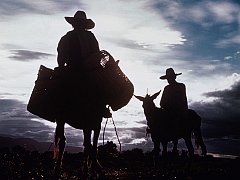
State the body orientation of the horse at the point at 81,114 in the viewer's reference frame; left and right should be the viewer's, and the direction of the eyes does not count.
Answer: facing the viewer and to the right of the viewer

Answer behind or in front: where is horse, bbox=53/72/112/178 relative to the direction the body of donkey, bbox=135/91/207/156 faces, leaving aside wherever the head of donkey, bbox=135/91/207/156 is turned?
in front

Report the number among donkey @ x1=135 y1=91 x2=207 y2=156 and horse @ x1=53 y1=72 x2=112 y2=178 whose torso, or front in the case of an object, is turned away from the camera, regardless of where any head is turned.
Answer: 0

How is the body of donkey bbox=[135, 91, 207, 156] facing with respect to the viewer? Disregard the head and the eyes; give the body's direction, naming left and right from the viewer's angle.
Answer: facing the viewer and to the left of the viewer

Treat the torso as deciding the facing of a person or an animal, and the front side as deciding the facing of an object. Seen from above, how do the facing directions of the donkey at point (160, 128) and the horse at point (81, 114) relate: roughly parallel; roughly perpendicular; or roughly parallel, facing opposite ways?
roughly perpendicular

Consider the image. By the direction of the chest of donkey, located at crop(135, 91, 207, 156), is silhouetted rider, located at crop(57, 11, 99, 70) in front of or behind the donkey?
in front
